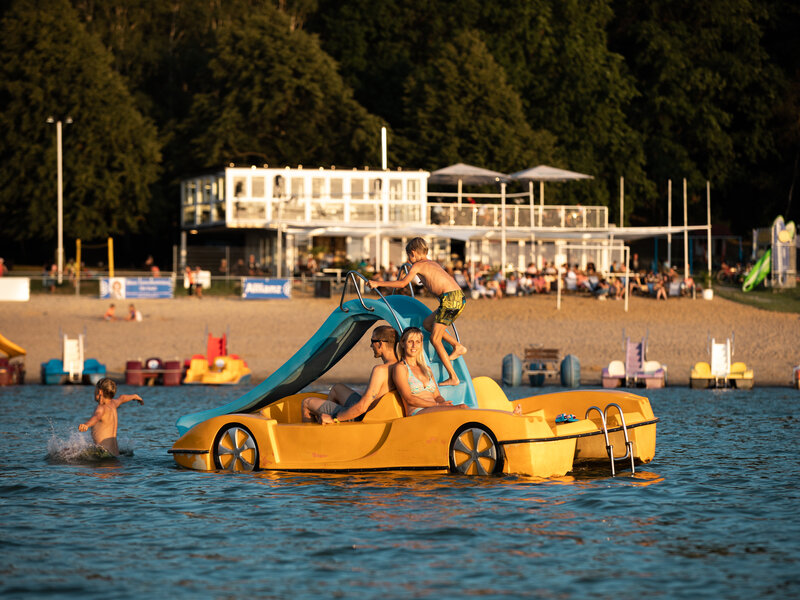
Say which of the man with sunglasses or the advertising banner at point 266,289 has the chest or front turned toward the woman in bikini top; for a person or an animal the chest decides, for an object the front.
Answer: the advertising banner

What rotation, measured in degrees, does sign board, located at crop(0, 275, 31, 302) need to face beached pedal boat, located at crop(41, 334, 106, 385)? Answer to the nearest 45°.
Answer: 0° — it already faces it

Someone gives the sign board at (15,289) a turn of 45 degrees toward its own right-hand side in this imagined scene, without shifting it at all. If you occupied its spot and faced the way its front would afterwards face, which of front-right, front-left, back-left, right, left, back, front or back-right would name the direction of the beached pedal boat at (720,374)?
left

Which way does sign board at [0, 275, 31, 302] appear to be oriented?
toward the camera

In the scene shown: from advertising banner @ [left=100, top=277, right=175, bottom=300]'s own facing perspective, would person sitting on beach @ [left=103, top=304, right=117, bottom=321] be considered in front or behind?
in front

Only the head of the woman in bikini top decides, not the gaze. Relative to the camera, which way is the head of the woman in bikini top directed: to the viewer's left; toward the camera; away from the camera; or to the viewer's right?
toward the camera

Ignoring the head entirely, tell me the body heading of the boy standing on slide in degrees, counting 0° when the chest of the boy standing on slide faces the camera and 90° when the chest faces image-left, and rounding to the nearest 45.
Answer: approximately 90°

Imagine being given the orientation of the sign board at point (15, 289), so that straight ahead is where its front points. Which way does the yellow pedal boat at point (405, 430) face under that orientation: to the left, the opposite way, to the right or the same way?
to the right

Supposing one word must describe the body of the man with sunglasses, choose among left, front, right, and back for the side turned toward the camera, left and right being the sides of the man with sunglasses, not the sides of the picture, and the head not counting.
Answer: left

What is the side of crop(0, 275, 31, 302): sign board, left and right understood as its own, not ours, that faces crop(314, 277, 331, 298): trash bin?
left

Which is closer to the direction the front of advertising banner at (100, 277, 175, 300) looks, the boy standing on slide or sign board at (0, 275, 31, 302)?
the boy standing on slide

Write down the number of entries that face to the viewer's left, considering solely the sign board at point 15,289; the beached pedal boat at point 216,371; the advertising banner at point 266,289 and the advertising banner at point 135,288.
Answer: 0

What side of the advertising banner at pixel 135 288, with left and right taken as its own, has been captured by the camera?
front

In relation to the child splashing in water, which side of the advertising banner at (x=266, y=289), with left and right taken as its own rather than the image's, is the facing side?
front

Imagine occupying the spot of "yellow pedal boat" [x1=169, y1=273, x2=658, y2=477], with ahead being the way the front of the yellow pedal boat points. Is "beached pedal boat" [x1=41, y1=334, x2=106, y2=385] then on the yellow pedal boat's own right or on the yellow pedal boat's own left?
on the yellow pedal boat's own right

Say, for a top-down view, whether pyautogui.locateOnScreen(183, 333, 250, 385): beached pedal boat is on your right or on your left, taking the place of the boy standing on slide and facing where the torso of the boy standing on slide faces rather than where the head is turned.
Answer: on your right

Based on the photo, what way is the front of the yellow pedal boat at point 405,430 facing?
to the viewer's left
